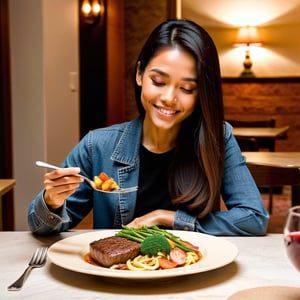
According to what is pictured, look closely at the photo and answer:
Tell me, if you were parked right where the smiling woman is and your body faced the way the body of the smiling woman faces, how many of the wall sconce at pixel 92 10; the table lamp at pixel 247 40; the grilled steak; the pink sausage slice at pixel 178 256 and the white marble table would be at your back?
2

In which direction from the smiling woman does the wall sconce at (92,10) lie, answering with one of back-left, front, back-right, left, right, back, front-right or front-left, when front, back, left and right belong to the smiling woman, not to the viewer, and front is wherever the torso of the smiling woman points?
back

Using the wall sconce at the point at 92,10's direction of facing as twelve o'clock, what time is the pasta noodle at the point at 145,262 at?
The pasta noodle is roughly at 12 o'clock from the wall sconce.

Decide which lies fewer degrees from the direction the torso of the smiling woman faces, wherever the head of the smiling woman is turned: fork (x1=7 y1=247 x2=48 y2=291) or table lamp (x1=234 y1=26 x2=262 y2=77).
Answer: the fork

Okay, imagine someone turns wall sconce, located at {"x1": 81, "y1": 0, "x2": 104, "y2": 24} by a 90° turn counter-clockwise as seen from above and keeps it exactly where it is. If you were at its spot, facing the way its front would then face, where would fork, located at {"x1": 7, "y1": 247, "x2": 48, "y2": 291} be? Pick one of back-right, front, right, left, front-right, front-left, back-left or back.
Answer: right

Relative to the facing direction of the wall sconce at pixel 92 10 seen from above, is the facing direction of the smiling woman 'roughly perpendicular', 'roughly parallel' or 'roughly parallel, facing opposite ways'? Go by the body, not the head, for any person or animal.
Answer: roughly parallel

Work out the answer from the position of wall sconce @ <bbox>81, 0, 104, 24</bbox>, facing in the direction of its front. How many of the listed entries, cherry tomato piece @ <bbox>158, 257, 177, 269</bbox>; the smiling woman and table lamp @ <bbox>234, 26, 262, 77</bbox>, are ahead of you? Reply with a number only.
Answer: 2

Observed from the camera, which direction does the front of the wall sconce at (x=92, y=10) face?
facing the viewer

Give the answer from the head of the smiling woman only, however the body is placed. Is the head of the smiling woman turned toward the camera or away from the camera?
toward the camera

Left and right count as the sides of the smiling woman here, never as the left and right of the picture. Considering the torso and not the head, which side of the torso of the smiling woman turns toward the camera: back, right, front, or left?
front

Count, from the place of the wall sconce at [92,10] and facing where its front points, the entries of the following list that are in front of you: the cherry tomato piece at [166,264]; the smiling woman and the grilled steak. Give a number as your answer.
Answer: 3

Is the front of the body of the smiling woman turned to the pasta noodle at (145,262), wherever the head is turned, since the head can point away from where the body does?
yes

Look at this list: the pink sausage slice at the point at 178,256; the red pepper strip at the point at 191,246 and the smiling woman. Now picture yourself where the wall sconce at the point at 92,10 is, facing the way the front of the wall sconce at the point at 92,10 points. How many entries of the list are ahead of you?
3

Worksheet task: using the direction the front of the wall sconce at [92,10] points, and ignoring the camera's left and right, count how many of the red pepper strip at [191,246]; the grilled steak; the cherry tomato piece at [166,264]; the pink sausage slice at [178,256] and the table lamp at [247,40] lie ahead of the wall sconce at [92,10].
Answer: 4

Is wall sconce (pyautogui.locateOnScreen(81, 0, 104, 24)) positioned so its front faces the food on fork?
yes

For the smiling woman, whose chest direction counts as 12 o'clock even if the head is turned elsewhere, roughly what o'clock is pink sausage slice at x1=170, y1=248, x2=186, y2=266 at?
The pink sausage slice is roughly at 12 o'clock from the smiling woman.

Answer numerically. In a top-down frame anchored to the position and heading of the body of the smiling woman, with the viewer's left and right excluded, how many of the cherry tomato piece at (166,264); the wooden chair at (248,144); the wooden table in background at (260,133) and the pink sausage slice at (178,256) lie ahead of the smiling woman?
2

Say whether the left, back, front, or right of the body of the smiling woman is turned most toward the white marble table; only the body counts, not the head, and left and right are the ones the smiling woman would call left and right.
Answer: front

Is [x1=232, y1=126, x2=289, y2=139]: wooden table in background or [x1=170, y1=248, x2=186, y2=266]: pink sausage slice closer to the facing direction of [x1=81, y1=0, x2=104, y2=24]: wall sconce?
the pink sausage slice

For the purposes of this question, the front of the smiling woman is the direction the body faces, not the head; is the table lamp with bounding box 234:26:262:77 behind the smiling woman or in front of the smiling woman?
behind
